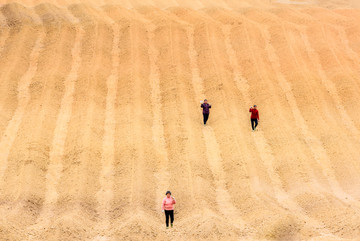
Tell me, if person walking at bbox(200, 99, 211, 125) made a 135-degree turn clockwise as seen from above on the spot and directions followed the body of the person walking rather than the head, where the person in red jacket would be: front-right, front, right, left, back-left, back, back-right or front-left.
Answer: back-right

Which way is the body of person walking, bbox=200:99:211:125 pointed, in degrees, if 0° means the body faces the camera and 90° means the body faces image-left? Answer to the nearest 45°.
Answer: approximately 0°
